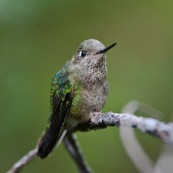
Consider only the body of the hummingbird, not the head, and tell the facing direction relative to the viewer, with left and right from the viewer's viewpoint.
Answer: facing the viewer and to the right of the viewer
